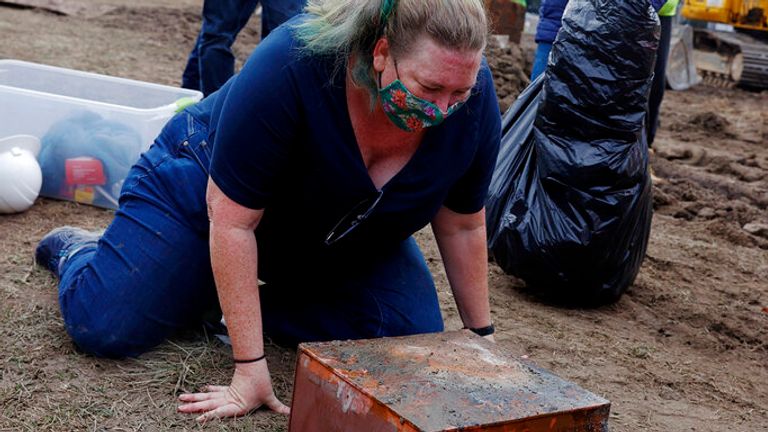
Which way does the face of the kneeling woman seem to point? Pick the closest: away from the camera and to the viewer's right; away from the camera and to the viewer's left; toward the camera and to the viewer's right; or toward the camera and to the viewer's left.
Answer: toward the camera and to the viewer's right

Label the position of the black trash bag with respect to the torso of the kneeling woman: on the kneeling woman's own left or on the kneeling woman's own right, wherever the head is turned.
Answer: on the kneeling woman's own left

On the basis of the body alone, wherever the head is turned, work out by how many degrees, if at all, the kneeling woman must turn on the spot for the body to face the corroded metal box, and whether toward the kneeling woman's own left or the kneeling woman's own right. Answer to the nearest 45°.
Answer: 0° — they already face it

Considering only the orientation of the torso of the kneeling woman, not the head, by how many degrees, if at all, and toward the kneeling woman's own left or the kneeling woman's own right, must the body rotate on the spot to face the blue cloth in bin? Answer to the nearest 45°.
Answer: approximately 180°

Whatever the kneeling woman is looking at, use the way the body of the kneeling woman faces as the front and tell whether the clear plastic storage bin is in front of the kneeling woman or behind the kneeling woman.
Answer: behind

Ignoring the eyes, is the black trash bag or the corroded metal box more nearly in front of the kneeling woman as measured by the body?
the corroded metal box

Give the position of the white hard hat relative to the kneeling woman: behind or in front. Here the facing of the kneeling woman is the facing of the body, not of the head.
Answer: behind
